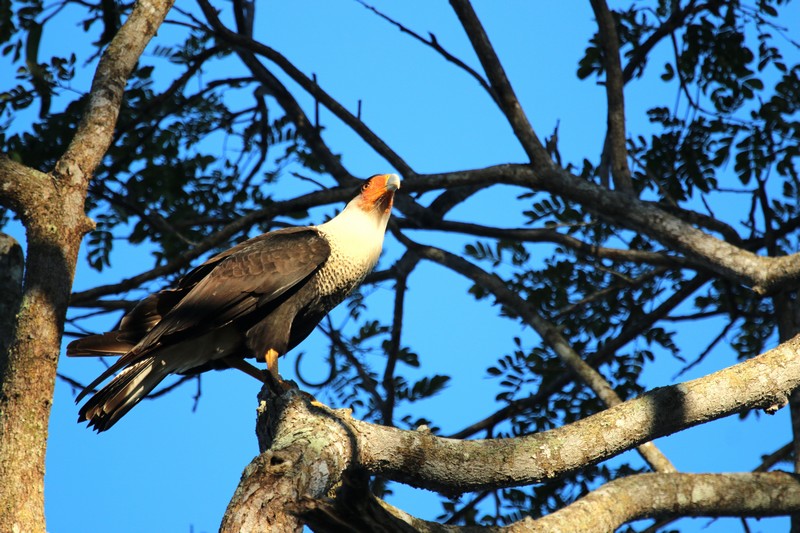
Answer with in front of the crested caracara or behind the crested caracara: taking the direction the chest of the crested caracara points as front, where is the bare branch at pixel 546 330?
in front

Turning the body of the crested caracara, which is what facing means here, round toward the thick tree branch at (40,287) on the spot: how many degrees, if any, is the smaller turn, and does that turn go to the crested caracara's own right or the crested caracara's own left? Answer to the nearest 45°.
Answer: approximately 135° to the crested caracara's own right

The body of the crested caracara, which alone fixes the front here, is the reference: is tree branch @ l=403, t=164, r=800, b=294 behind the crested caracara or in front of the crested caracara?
in front

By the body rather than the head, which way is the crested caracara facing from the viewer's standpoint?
to the viewer's right
